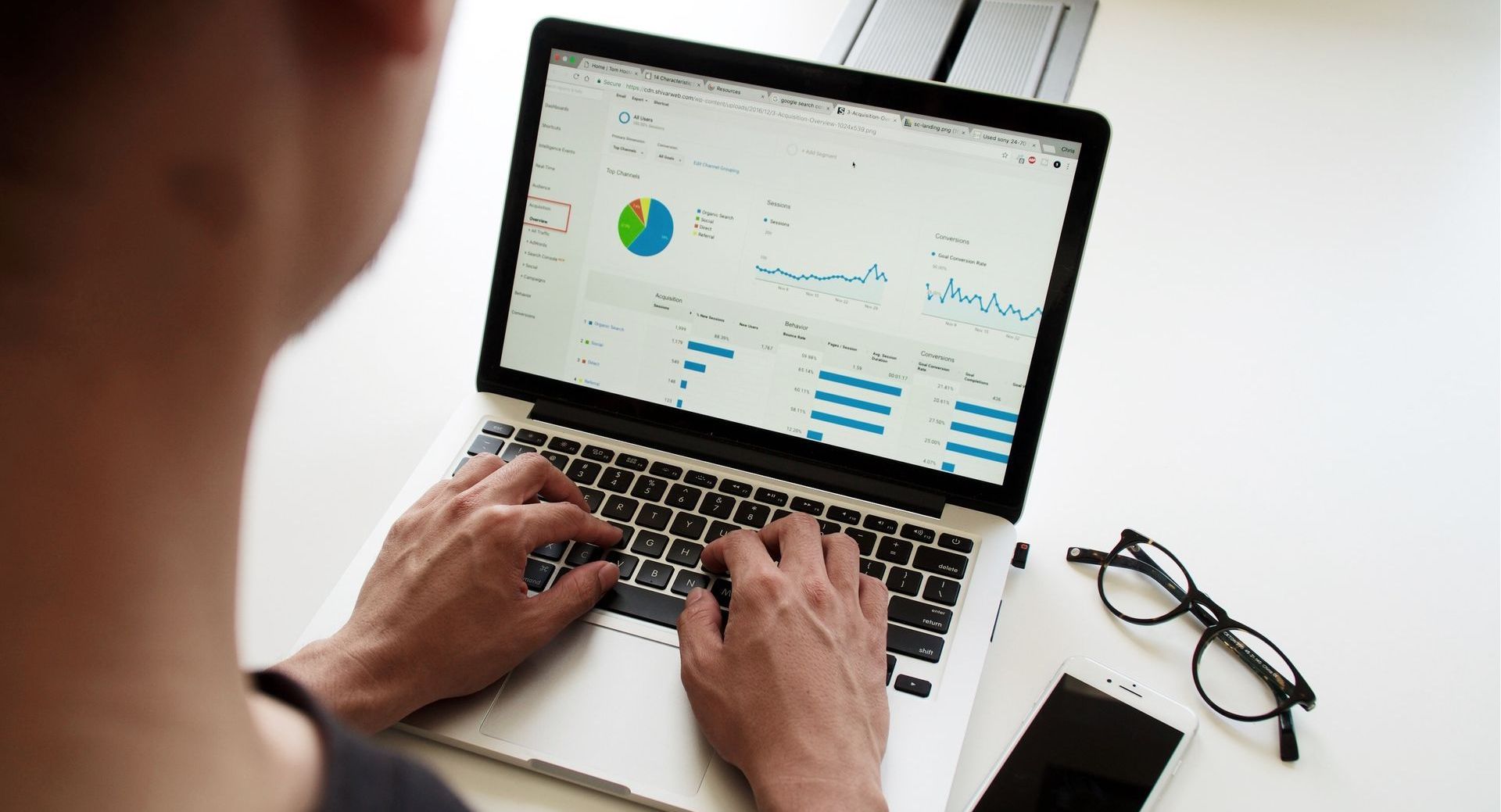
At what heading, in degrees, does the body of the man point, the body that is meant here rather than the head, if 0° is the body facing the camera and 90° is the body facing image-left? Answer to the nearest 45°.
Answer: approximately 225°

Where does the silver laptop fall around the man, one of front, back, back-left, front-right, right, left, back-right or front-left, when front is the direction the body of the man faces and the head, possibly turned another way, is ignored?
front

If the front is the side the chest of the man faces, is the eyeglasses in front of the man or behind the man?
in front

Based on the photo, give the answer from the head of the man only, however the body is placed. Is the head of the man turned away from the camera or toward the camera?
away from the camera

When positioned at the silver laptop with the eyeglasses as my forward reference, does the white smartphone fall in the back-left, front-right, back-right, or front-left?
front-right
